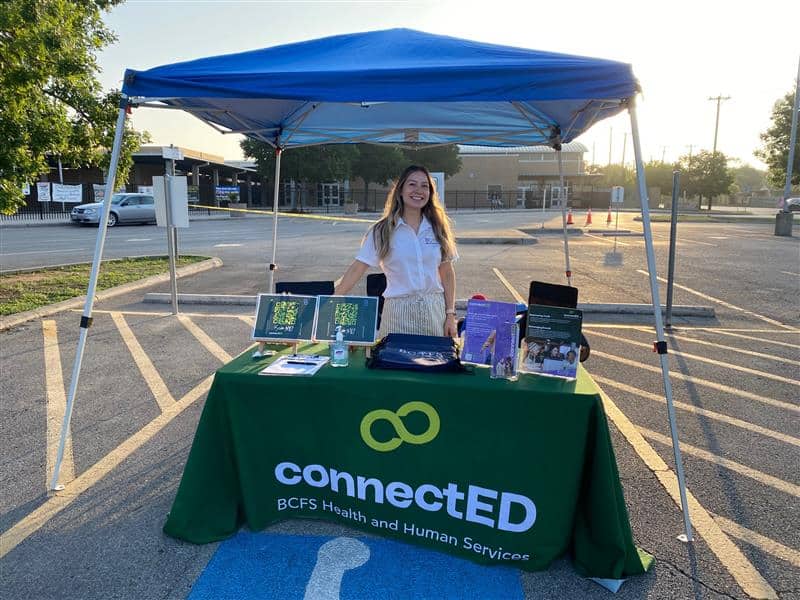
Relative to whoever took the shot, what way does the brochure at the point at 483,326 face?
facing the viewer

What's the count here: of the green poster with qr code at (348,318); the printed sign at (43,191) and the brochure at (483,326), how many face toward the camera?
3

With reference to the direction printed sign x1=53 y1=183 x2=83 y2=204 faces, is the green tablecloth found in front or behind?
in front

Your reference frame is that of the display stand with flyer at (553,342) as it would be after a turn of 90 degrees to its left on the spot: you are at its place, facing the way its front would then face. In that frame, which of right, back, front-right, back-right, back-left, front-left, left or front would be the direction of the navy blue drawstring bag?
back

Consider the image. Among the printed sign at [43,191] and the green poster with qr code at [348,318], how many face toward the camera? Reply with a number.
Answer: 2

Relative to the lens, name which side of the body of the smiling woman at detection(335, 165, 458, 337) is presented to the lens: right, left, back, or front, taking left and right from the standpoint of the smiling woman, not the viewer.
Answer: front

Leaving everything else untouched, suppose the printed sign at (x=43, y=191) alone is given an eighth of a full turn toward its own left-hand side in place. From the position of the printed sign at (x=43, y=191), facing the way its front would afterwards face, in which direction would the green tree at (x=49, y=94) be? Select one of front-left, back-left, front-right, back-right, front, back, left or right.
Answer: front-right

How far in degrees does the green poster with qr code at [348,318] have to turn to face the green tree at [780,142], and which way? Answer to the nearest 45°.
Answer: approximately 135° to its left

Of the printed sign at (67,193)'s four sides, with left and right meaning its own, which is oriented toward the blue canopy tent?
front

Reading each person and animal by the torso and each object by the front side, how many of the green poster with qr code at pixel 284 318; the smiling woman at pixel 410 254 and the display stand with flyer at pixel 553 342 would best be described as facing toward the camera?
3
